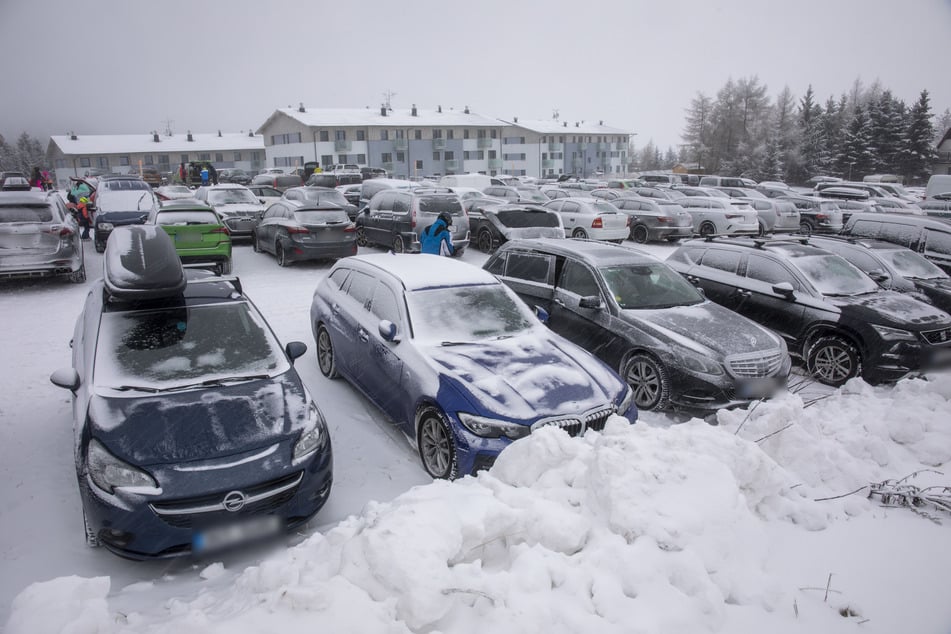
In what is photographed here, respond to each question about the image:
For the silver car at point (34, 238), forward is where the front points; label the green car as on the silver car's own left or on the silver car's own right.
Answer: on the silver car's own right

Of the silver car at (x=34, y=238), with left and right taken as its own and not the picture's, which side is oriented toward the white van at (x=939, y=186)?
right

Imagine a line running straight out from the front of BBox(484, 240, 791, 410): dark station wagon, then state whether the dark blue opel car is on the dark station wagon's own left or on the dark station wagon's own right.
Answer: on the dark station wagon's own right

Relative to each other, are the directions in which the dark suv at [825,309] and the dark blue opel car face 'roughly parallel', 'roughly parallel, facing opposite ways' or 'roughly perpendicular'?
roughly parallel

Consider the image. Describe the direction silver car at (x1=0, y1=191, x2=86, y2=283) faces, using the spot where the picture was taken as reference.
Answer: facing away from the viewer

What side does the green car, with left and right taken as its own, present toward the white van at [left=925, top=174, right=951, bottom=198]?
right

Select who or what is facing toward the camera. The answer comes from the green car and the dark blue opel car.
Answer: the dark blue opel car

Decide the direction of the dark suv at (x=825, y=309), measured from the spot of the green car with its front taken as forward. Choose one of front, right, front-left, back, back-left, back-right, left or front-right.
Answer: back-right

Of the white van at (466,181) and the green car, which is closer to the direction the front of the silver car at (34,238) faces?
the white van

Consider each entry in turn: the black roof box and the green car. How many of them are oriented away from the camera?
1

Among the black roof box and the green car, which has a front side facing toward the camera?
the black roof box

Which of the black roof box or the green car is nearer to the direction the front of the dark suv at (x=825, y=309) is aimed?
the black roof box

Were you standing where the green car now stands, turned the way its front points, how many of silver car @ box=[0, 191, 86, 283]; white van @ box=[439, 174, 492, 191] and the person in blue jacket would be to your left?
1

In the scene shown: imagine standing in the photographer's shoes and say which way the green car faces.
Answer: facing away from the viewer

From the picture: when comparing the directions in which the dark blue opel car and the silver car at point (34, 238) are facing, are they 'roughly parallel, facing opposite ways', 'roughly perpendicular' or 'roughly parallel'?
roughly parallel, facing opposite ways

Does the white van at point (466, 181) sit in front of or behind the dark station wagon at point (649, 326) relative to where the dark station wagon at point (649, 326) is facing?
behind

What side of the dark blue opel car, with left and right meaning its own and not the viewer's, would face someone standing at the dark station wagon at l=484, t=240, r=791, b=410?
left

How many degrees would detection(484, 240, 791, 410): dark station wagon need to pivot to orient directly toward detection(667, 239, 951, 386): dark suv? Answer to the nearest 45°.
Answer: approximately 90° to its left

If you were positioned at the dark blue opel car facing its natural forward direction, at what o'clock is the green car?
The green car is roughly at 6 o'clock from the dark blue opel car.

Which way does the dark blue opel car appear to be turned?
toward the camera
